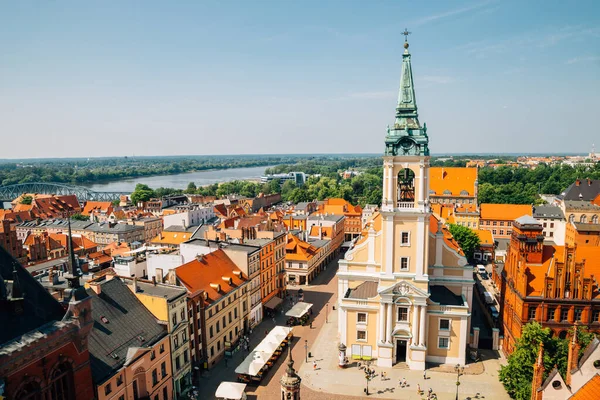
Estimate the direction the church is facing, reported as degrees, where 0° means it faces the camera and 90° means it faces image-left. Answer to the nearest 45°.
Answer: approximately 0°

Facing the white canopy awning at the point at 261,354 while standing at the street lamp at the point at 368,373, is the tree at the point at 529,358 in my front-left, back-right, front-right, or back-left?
back-right

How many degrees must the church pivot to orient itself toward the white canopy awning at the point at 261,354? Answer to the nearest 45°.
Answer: approximately 90° to its right

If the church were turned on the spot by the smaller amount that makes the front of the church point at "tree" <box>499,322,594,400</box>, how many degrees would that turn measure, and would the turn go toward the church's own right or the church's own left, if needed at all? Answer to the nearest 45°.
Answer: approximately 45° to the church's own left
